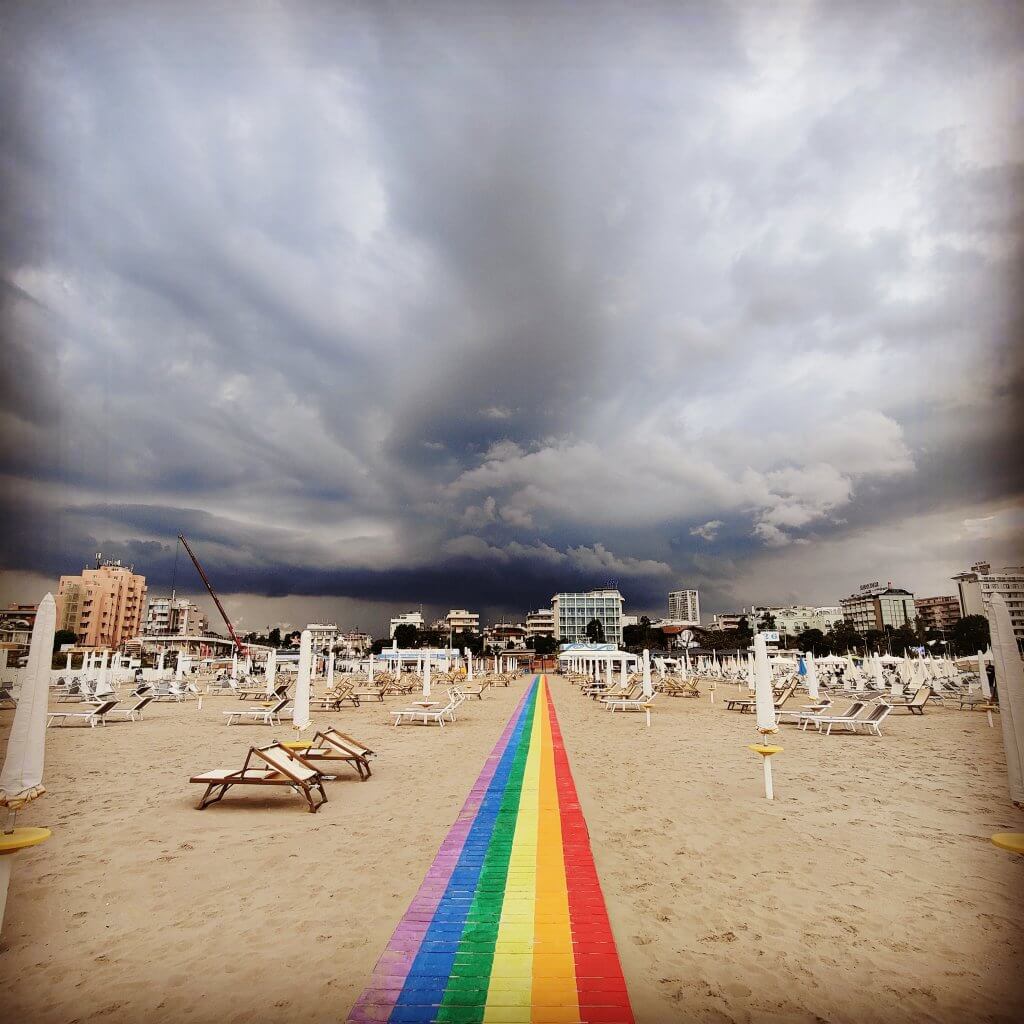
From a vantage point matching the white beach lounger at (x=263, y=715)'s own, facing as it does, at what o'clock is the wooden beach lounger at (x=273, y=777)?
the wooden beach lounger at (x=273, y=777) is roughly at 9 o'clock from the white beach lounger at (x=263, y=715).

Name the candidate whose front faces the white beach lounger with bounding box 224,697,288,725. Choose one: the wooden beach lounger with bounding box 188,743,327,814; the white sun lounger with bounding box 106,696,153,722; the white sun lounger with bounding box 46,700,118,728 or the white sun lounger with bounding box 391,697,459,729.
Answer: the white sun lounger with bounding box 391,697,459,729

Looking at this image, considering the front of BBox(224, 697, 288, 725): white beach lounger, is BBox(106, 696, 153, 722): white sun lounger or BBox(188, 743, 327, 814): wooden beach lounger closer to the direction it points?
the white sun lounger

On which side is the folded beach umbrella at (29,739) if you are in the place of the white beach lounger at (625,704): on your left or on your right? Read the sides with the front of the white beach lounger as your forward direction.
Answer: on your left

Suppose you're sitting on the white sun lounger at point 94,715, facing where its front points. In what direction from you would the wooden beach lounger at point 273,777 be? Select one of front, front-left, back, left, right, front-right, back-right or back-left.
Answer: left

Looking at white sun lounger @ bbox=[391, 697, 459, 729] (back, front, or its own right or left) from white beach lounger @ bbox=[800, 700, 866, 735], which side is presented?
back

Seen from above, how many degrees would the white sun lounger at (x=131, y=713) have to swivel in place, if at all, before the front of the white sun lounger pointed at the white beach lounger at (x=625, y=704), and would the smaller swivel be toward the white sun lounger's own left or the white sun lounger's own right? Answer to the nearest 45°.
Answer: approximately 180°

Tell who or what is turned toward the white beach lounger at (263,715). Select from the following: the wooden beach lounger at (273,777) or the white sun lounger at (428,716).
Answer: the white sun lounger

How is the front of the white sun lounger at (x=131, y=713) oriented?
to the viewer's left

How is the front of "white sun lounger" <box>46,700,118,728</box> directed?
to the viewer's left

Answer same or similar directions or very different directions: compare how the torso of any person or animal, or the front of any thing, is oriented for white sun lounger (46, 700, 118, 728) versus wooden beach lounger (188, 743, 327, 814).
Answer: same or similar directions

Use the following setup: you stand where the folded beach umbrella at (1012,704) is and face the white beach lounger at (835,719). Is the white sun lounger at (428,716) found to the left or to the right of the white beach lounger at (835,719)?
left

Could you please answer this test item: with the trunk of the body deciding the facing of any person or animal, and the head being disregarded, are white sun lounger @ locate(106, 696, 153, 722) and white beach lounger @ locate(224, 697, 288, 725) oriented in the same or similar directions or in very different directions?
same or similar directions

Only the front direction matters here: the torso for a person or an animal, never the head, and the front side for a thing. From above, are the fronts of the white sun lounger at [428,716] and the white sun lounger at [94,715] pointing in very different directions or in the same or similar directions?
same or similar directions

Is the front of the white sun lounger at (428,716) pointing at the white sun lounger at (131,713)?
yes

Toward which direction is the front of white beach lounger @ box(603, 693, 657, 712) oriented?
to the viewer's left

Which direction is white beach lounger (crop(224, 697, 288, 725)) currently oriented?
to the viewer's left

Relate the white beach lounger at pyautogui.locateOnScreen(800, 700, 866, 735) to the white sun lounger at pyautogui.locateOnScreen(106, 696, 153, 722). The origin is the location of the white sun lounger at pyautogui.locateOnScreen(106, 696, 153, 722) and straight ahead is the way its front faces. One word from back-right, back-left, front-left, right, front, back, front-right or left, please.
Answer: back-left

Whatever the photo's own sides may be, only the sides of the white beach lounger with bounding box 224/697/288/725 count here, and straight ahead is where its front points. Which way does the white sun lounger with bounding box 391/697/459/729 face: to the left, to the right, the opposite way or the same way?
the same way

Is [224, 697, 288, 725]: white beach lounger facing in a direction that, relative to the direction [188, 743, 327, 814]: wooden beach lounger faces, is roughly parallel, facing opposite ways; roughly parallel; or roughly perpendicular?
roughly parallel

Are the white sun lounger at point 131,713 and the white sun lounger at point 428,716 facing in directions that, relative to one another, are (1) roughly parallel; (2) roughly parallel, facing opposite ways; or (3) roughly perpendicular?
roughly parallel
